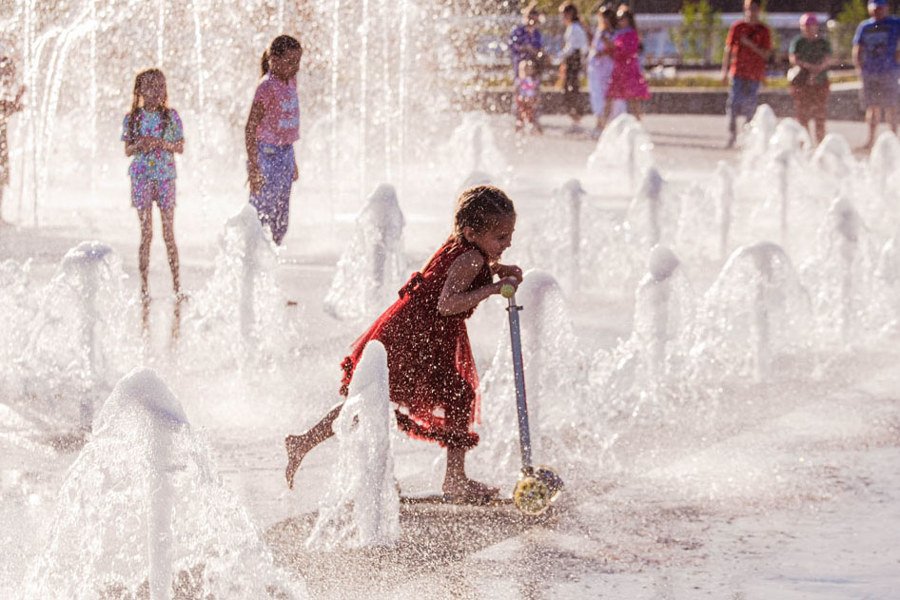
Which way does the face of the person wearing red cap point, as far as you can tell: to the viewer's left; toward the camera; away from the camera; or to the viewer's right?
toward the camera

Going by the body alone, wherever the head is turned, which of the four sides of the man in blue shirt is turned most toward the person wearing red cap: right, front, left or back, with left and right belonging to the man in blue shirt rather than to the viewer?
right

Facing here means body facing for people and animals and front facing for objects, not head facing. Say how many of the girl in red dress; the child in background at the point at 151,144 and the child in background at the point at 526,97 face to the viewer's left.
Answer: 0

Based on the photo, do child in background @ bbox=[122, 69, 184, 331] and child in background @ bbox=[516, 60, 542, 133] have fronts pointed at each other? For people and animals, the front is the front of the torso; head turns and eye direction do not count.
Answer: no

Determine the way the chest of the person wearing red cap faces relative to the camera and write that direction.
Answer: toward the camera

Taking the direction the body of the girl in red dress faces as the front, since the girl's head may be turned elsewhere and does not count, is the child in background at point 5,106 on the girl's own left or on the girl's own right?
on the girl's own left

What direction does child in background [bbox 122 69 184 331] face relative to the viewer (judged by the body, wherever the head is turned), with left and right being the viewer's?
facing the viewer

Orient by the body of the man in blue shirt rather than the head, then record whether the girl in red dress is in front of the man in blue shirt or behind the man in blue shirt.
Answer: in front

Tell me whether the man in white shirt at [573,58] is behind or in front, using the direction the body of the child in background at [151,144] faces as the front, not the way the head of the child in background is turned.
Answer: behind

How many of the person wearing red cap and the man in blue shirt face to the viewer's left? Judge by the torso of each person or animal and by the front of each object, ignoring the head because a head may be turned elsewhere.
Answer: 0

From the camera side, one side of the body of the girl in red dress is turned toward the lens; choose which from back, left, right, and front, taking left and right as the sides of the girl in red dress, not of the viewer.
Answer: right

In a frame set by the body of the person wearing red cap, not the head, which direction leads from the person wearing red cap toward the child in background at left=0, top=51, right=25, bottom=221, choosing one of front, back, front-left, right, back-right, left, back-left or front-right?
front-right

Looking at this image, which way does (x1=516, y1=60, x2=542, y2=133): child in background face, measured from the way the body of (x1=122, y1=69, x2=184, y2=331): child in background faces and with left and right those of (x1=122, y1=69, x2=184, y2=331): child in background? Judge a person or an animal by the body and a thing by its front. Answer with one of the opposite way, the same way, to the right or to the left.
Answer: the same way

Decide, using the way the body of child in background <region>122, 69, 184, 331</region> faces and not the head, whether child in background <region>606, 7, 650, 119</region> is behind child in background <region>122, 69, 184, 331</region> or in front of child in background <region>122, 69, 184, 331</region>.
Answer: behind

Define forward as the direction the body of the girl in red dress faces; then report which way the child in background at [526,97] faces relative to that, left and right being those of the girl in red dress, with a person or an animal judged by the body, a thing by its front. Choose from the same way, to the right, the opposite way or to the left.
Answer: to the right

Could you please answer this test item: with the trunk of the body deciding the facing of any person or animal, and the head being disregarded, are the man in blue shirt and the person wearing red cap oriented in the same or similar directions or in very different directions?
same or similar directions

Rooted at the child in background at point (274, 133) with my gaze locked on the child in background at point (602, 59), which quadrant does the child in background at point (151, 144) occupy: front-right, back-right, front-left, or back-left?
back-left
